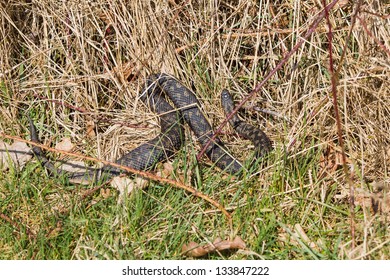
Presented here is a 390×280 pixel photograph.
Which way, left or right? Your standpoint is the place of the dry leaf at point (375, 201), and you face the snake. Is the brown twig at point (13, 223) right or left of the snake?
left

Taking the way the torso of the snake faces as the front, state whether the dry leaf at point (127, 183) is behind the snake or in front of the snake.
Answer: behind

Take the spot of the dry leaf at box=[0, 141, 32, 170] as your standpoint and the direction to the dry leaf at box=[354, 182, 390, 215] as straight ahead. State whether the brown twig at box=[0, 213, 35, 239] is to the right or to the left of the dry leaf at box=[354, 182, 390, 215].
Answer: right

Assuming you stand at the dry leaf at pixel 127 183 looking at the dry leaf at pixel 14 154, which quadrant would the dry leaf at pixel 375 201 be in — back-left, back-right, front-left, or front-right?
back-right

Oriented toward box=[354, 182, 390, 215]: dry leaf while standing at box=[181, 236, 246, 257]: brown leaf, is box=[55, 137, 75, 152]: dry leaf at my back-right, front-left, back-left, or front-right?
back-left

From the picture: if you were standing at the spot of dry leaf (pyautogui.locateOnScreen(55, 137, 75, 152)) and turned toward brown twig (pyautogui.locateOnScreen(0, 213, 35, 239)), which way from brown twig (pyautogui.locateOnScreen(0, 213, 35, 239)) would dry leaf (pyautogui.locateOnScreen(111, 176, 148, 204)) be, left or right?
left
